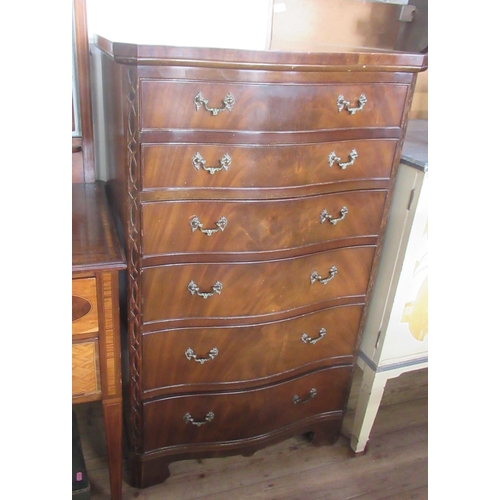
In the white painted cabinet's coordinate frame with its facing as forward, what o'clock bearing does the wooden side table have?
The wooden side table is roughly at 3 o'clock from the white painted cabinet.

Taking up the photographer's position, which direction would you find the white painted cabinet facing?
facing the viewer and to the right of the viewer

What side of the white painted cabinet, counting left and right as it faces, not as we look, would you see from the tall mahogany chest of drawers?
right
